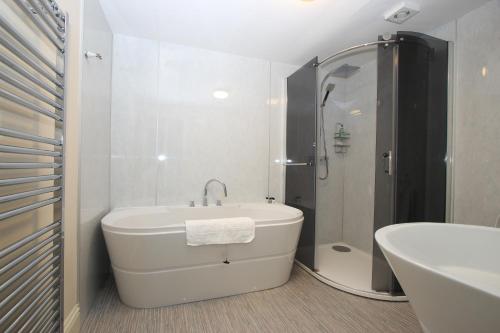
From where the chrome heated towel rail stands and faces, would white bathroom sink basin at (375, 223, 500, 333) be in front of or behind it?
in front

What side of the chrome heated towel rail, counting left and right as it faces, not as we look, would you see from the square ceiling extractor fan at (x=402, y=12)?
front

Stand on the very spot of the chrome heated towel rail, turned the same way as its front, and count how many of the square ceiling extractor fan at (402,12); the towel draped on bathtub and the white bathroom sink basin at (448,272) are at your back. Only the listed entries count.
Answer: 0

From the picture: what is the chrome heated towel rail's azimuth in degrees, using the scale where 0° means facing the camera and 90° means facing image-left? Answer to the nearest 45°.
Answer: approximately 315°

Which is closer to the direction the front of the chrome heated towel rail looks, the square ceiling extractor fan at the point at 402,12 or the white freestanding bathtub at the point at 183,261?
the square ceiling extractor fan

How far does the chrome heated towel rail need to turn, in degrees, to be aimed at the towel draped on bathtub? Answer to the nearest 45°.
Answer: approximately 45° to its left

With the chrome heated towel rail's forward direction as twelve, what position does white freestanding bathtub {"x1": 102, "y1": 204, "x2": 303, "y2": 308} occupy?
The white freestanding bathtub is roughly at 10 o'clock from the chrome heated towel rail.

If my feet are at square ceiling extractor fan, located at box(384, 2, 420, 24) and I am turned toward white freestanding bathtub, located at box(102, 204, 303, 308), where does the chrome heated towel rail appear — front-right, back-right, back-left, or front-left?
front-left

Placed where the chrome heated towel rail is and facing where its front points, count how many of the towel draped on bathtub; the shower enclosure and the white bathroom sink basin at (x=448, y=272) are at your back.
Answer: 0

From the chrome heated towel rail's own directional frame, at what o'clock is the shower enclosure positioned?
The shower enclosure is roughly at 11 o'clock from the chrome heated towel rail.
